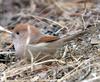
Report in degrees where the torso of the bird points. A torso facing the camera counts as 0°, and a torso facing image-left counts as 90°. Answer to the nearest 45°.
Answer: approximately 90°
